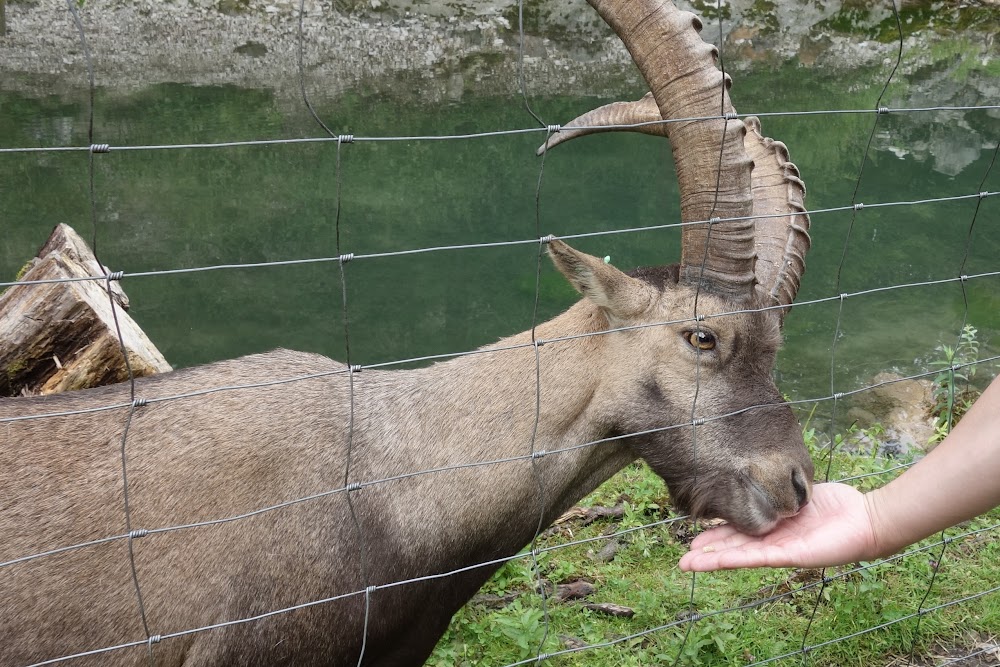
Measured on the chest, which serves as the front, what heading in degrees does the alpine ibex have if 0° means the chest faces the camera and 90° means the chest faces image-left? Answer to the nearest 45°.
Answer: approximately 270°

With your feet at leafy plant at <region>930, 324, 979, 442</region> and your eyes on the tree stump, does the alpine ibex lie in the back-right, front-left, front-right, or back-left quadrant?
front-left

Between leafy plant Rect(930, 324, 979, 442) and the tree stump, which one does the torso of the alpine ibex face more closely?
the leafy plant

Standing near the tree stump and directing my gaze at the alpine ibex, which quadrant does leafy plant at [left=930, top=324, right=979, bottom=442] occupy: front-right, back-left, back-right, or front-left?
front-left

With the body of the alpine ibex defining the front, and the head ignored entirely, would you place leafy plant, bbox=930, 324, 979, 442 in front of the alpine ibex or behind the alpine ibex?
in front

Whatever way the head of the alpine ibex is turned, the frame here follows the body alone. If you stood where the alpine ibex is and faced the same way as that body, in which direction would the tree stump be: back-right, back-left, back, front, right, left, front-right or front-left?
back-left
